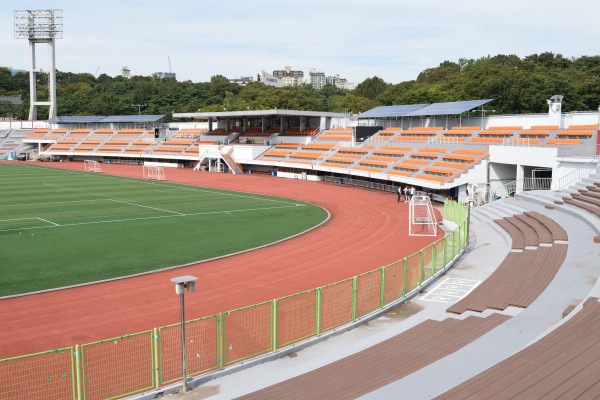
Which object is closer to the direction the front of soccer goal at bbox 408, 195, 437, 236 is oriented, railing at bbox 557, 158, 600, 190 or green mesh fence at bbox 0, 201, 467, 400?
the green mesh fence

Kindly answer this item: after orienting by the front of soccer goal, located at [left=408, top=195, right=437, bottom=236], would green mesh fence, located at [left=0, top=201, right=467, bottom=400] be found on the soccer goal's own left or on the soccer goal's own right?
on the soccer goal's own left

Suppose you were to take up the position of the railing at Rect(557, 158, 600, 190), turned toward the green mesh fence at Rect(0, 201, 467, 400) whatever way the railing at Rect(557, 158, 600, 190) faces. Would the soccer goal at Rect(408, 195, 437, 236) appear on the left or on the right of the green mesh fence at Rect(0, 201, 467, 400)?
right

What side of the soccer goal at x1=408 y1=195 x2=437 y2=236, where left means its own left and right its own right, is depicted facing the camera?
left

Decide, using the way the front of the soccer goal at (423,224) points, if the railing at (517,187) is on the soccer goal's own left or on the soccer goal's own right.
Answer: on the soccer goal's own right

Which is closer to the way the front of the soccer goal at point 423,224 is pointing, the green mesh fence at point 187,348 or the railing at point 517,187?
the green mesh fence

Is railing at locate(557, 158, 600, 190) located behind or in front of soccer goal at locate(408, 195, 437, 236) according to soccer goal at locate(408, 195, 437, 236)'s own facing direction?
behind
